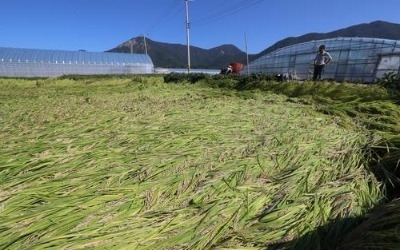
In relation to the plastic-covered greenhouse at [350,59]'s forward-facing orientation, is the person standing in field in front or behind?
in front

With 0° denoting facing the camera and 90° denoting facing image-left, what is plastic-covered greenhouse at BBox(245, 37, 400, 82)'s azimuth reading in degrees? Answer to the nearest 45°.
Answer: approximately 0°
